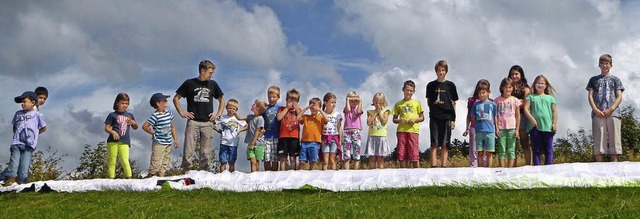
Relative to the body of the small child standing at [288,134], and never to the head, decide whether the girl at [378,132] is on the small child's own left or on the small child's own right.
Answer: on the small child's own left

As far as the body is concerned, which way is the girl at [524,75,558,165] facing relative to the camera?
toward the camera

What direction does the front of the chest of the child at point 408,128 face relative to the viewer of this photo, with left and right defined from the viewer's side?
facing the viewer

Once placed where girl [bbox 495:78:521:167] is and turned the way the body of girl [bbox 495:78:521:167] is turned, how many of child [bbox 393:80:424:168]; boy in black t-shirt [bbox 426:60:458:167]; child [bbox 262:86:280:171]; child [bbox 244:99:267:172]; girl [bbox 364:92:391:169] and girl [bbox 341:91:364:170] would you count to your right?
6

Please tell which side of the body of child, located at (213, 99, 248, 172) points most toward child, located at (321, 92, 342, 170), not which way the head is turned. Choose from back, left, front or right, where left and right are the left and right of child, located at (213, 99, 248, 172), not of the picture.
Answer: left

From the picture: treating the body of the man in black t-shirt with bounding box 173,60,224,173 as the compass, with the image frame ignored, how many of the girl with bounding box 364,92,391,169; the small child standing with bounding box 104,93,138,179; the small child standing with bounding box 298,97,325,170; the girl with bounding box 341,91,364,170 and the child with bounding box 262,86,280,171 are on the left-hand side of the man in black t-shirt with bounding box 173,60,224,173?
4

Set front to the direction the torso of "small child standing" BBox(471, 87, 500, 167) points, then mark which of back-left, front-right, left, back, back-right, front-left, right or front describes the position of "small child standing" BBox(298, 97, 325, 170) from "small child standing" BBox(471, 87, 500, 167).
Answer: right

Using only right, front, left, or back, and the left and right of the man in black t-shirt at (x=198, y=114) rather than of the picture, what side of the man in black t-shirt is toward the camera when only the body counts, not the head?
front

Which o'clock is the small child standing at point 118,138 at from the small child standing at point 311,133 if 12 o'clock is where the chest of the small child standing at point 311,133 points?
the small child standing at point 118,138 is roughly at 3 o'clock from the small child standing at point 311,133.

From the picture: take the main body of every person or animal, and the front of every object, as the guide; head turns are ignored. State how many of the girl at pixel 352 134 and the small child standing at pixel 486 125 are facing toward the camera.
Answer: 2

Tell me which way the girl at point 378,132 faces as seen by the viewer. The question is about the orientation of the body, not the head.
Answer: toward the camera

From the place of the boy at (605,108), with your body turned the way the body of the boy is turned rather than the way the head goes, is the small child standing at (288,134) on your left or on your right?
on your right
